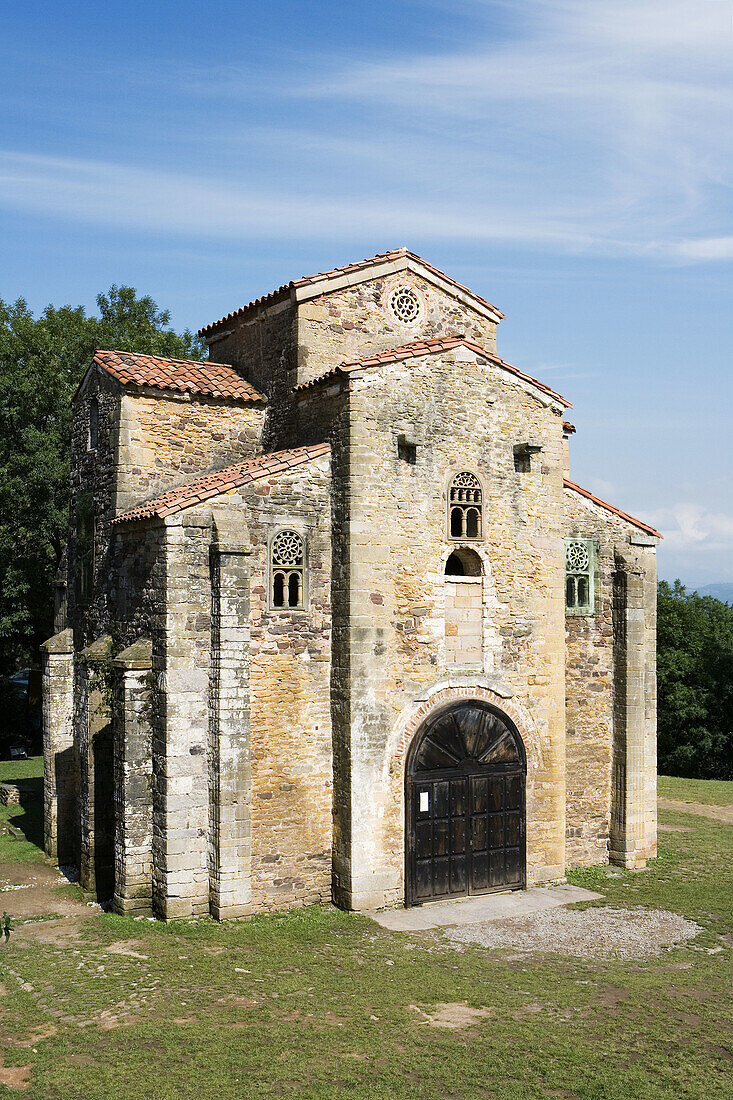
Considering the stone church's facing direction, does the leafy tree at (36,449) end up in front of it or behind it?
behind

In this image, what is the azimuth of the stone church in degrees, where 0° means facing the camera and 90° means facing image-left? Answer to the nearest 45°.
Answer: approximately 315°

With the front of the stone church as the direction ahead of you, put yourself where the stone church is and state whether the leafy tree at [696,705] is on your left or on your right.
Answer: on your left
